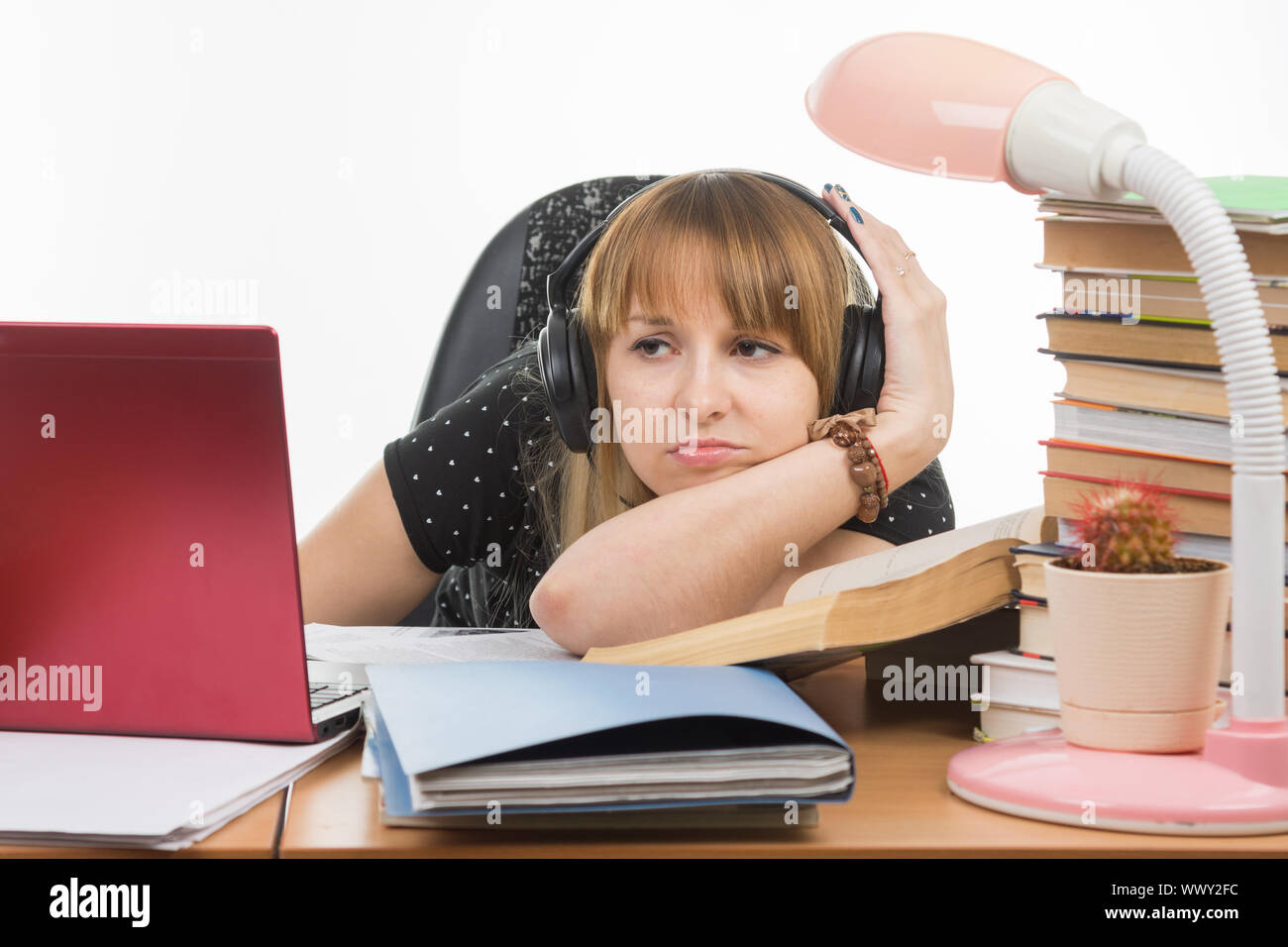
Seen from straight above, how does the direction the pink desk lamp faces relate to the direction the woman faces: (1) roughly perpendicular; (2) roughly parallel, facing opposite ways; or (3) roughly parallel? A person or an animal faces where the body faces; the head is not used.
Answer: roughly perpendicular

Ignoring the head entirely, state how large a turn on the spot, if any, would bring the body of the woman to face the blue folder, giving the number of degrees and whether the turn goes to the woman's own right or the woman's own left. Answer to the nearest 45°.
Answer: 0° — they already face it

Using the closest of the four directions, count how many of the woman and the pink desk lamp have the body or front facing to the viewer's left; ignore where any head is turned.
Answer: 1

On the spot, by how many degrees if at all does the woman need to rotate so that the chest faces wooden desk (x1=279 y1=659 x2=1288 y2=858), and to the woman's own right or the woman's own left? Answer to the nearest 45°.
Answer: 0° — they already face it

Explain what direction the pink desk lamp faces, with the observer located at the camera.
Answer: facing to the left of the viewer

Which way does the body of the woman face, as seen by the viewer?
toward the camera
